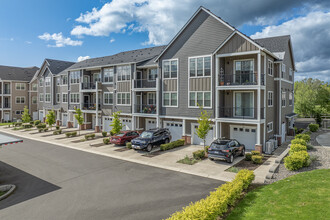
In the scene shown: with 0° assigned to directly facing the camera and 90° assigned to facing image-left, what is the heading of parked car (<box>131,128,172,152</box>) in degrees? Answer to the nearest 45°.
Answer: approximately 45°

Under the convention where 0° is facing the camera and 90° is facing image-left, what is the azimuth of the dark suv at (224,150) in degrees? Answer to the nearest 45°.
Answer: approximately 225°

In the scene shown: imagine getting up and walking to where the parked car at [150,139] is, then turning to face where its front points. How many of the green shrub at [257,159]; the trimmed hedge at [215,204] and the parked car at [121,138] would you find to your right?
1

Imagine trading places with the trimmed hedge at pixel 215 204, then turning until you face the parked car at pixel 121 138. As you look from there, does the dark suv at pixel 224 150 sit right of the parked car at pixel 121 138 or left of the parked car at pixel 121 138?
right

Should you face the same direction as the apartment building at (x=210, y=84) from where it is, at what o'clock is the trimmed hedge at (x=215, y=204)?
The trimmed hedge is roughly at 11 o'clock from the apartment building.

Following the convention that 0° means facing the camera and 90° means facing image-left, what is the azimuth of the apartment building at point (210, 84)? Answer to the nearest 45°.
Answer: approximately 45°

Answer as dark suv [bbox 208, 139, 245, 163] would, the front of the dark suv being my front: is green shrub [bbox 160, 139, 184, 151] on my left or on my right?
on my left
